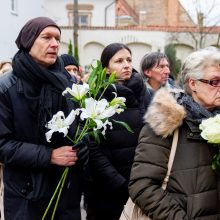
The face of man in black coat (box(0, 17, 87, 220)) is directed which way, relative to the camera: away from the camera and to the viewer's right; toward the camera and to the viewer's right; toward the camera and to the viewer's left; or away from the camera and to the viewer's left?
toward the camera and to the viewer's right

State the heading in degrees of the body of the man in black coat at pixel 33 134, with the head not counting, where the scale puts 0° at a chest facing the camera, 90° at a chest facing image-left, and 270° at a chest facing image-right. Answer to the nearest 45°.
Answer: approximately 315°
